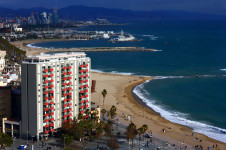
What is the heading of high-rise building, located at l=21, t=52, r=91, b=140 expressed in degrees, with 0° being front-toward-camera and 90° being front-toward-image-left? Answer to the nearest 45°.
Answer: approximately 315°
